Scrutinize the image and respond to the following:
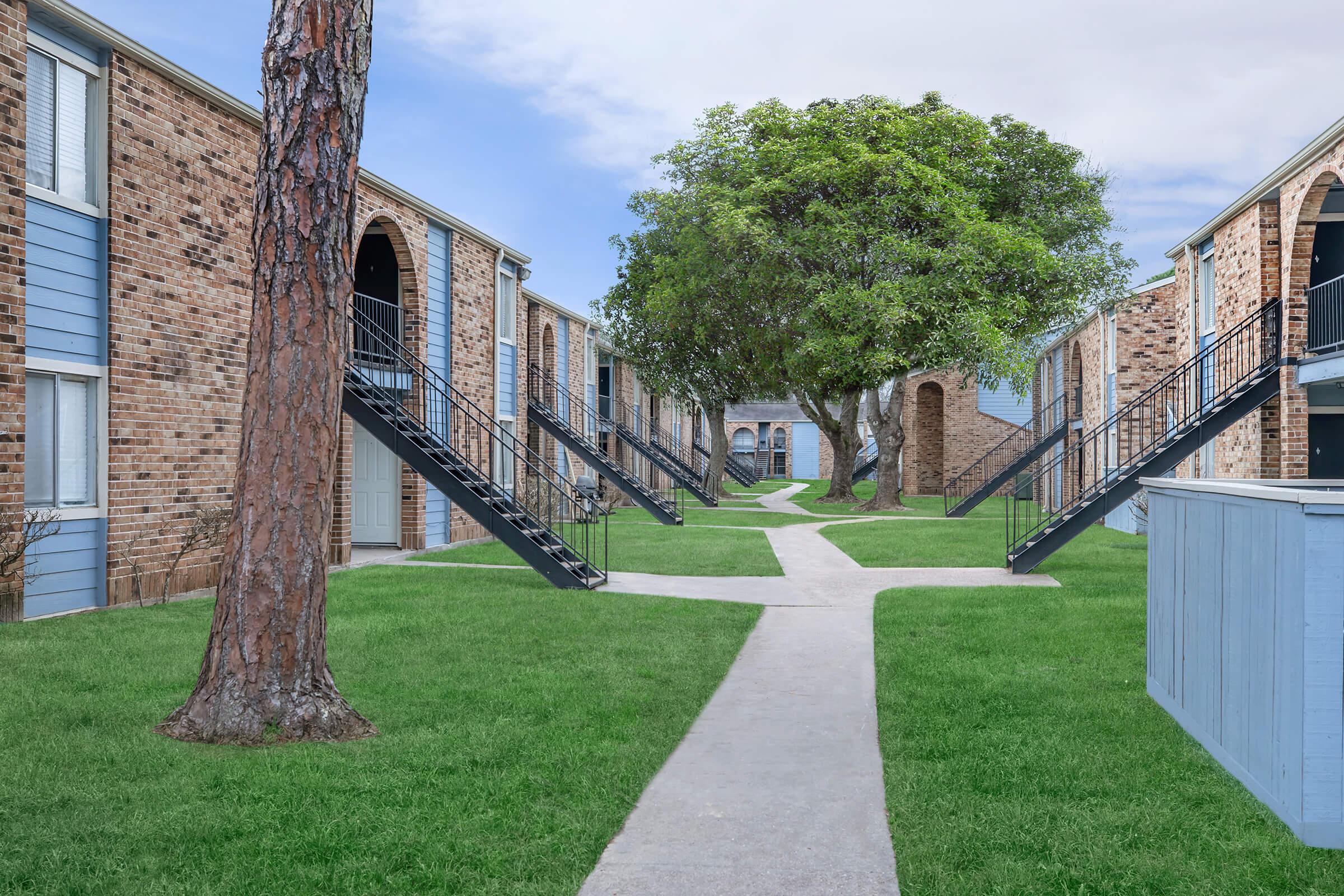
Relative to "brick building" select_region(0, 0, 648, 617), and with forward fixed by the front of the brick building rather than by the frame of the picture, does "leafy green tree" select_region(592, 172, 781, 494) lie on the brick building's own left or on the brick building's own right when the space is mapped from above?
on the brick building's own left

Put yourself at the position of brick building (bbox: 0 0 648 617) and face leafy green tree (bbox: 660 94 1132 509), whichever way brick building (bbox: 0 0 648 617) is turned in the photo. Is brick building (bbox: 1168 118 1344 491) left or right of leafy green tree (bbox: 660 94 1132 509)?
right

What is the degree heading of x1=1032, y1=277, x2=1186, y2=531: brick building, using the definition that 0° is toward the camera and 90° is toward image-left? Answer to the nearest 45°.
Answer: approximately 45°

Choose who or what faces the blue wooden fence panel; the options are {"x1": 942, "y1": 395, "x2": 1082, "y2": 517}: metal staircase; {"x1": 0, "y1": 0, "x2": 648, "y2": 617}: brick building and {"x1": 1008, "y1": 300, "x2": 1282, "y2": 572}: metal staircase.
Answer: the brick building

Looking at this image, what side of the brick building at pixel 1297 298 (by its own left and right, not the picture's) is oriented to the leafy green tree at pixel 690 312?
right
